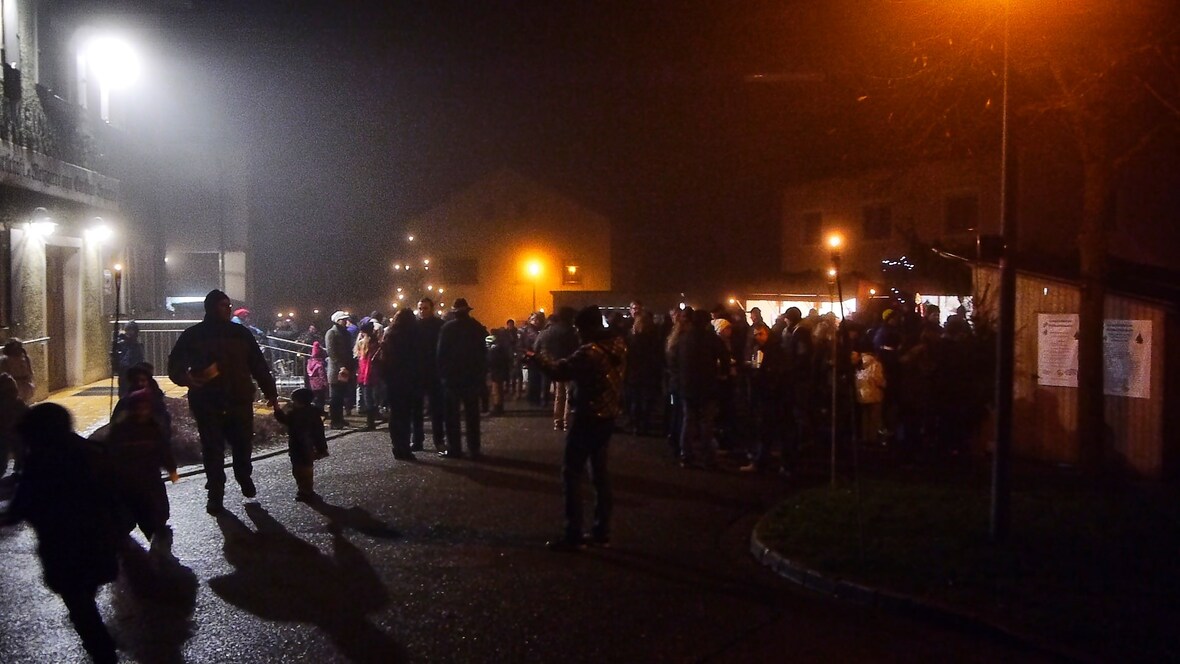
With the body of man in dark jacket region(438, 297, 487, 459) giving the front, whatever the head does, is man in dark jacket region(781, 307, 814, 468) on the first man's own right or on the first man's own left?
on the first man's own right

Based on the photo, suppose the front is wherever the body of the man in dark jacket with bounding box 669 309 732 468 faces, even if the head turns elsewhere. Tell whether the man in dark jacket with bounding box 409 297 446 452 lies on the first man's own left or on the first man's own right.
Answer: on the first man's own left

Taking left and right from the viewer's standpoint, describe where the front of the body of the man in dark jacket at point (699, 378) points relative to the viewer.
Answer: facing away from the viewer

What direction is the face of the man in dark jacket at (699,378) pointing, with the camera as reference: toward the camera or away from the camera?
away from the camera
